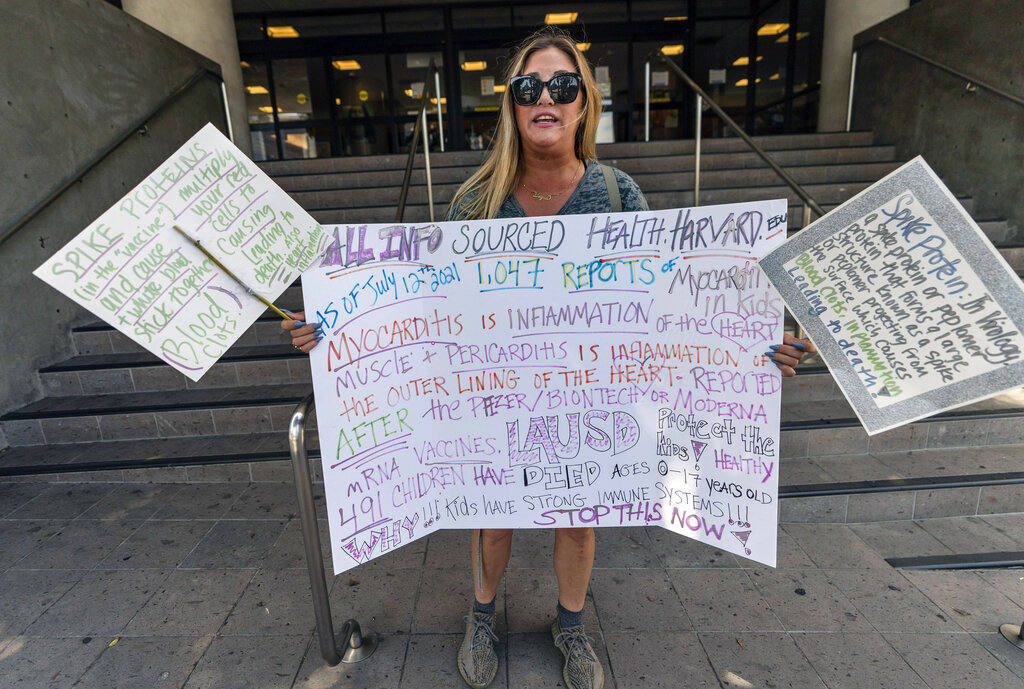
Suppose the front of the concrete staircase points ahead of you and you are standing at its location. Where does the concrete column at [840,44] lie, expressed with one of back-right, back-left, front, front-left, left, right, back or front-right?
back-left

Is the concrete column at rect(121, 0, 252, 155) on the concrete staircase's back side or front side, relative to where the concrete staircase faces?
on the back side

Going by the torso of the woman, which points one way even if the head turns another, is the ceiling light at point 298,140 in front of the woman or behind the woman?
behind

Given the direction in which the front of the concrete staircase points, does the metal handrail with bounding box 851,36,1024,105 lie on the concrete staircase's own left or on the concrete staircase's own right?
on the concrete staircase's own left

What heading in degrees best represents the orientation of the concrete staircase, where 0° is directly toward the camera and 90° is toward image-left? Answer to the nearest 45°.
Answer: approximately 0°

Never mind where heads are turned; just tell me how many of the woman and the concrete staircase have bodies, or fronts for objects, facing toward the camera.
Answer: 2

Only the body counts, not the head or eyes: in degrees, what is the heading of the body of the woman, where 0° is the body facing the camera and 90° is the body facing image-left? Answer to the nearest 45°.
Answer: approximately 0°

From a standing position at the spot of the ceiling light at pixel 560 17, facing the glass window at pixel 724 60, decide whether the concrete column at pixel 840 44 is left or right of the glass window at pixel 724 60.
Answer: right

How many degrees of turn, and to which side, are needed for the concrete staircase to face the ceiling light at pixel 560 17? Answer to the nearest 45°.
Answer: approximately 180°

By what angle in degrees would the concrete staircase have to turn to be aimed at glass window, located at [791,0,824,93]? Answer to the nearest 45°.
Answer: approximately 135° to its left

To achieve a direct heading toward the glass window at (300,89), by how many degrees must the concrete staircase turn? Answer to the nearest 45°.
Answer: approximately 180°

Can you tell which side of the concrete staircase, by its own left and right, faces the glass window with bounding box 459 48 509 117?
back
